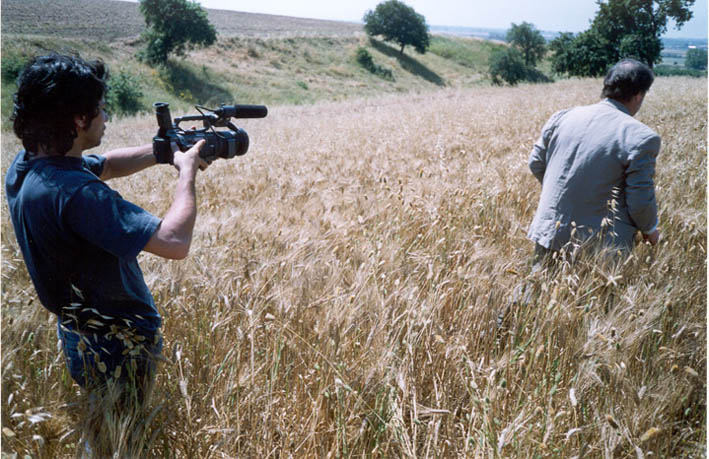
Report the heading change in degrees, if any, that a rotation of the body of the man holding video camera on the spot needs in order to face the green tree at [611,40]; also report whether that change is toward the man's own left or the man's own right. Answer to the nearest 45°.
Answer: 0° — they already face it

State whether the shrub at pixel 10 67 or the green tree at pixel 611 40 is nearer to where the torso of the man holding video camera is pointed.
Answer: the green tree

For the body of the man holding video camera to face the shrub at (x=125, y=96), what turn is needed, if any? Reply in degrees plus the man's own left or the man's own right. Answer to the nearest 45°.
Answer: approximately 45° to the man's own left

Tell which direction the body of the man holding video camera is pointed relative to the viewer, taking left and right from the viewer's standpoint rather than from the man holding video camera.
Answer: facing away from the viewer and to the right of the viewer

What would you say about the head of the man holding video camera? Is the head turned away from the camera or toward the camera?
away from the camera

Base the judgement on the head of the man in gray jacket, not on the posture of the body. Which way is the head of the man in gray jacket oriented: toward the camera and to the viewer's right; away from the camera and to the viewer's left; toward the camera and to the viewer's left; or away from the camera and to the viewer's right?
away from the camera and to the viewer's right

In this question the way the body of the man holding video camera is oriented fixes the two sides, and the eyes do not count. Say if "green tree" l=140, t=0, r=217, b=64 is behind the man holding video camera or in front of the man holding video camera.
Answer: in front

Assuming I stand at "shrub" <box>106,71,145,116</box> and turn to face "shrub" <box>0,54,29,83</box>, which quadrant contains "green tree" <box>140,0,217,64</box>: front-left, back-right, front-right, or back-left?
front-right
